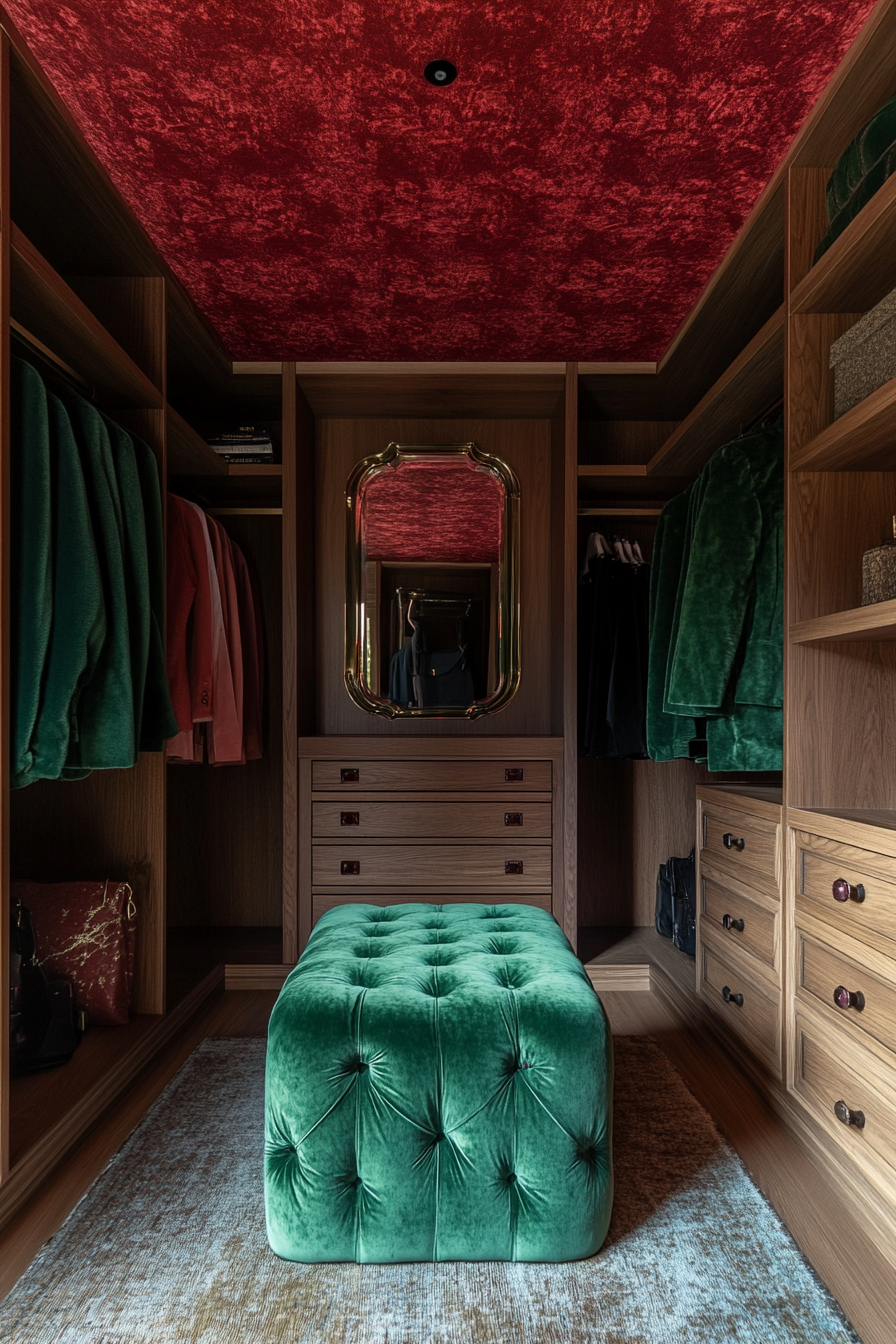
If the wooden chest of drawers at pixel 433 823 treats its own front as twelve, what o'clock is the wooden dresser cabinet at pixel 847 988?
The wooden dresser cabinet is roughly at 11 o'clock from the wooden chest of drawers.

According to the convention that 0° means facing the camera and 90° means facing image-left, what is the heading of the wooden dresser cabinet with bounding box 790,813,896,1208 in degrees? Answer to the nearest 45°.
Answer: approximately 45°

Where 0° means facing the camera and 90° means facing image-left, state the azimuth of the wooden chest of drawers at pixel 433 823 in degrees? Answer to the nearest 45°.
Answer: approximately 0°

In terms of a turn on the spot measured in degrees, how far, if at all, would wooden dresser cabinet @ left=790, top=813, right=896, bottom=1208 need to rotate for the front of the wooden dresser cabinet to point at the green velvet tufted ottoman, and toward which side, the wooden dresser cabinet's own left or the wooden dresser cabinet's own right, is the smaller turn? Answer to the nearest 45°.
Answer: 0° — it already faces it

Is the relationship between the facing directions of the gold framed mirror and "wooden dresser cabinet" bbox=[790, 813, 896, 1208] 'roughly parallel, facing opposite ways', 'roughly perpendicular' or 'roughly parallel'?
roughly perpendicular

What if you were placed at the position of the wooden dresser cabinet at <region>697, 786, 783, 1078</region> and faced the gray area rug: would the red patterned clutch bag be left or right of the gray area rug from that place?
right

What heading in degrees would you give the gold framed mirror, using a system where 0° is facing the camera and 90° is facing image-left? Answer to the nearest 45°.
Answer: approximately 0°

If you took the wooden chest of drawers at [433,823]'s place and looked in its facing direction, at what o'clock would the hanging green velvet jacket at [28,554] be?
The hanging green velvet jacket is roughly at 1 o'clock from the wooden chest of drawers.

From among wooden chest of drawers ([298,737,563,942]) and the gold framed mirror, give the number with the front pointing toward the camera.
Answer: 2

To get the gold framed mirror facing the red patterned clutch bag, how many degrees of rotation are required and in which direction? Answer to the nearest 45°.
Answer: approximately 45° to its right

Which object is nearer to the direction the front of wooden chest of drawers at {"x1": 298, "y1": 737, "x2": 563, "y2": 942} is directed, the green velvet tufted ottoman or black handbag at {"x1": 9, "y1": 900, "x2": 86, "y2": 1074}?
the green velvet tufted ottoman
